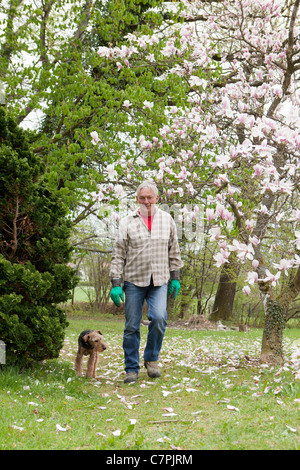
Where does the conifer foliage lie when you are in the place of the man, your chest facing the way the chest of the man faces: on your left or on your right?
on your right

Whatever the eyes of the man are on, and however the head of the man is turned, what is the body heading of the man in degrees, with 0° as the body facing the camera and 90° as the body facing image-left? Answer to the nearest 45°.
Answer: approximately 0°

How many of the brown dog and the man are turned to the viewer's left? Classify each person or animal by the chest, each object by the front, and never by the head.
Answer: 0

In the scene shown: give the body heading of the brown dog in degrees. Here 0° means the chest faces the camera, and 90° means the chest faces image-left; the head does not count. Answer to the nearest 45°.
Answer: approximately 315°
